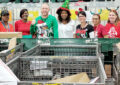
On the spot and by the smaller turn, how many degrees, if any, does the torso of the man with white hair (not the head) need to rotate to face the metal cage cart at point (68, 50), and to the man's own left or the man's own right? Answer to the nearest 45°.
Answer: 0° — they already face it

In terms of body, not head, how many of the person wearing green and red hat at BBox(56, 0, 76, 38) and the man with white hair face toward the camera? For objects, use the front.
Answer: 2

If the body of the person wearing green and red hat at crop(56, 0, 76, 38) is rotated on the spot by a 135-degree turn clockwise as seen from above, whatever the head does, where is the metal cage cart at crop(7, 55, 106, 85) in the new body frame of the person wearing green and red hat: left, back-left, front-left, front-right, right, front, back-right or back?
back-left

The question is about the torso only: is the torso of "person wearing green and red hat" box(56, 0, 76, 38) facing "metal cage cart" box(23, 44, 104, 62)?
yes

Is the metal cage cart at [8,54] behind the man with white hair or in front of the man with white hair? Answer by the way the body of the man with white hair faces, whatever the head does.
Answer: in front

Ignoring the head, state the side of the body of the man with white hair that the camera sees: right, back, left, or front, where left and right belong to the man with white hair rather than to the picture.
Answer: front

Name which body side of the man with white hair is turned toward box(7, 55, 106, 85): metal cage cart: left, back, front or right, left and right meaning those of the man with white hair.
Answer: front

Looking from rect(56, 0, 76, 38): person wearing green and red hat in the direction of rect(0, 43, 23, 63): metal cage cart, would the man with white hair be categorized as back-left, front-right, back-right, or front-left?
front-right

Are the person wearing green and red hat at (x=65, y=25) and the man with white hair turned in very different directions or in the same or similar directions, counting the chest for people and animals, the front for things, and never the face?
same or similar directions
